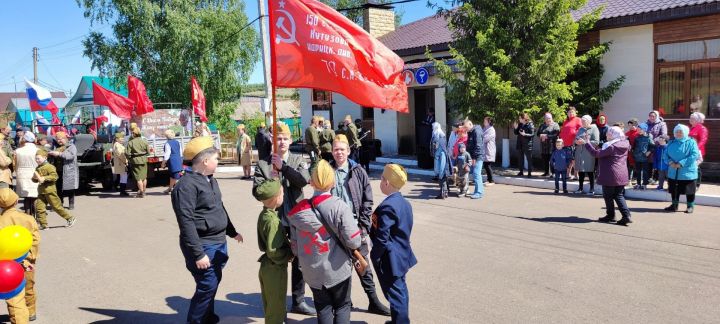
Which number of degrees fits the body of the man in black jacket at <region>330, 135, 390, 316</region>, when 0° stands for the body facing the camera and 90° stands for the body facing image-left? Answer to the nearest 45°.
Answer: approximately 0°

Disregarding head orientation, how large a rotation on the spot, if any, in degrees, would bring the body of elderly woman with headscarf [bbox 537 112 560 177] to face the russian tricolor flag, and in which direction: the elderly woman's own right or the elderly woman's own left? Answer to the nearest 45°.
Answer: approximately 45° to the elderly woman's own right

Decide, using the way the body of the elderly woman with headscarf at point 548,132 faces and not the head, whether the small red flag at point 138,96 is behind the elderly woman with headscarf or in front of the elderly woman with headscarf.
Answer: in front
